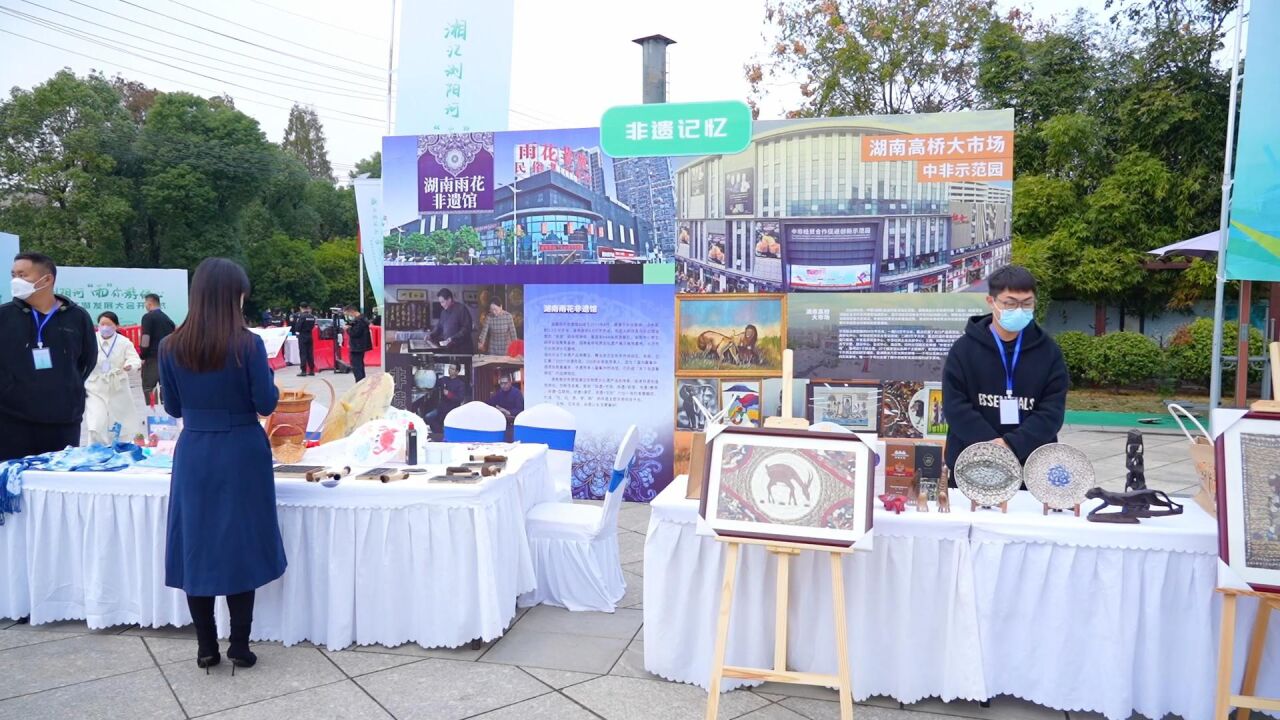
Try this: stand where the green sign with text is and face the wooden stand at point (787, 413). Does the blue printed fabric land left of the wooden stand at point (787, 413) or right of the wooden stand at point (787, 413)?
right

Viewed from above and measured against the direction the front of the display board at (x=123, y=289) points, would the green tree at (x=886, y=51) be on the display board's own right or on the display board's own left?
on the display board's own left

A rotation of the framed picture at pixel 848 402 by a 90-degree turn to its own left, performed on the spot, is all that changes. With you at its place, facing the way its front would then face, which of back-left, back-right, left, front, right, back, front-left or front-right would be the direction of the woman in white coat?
back

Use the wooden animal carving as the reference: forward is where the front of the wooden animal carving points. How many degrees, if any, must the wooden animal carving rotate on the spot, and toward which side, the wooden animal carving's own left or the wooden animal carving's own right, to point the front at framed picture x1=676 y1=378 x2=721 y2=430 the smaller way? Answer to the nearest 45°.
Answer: approximately 45° to the wooden animal carving's own right

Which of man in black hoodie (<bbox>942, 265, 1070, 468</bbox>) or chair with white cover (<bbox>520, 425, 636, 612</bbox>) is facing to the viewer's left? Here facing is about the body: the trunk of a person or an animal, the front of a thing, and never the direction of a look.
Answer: the chair with white cover

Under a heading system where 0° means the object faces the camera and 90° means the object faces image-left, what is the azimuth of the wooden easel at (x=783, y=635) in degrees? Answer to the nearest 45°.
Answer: approximately 0°

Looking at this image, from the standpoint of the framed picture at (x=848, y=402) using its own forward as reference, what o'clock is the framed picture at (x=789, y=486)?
the framed picture at (x=789, y=486) is roughly at 12 o'clock from the framed picture at (x=848, y=402).

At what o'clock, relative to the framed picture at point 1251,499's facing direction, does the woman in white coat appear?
The woman in white coat is roughly at 3 o'clock from the framed picture.

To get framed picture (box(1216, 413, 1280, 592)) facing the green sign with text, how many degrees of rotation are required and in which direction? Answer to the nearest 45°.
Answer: approximately 135° to its right

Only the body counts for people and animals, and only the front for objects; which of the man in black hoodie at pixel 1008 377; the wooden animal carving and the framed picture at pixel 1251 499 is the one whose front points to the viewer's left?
the wooden animal carving

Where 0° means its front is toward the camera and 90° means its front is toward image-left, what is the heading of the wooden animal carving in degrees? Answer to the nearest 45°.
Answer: approximately 90°
